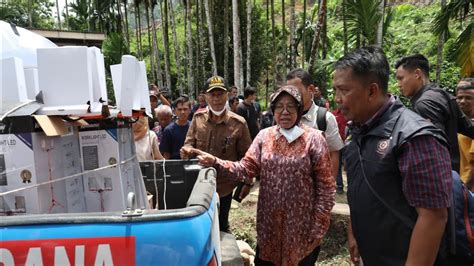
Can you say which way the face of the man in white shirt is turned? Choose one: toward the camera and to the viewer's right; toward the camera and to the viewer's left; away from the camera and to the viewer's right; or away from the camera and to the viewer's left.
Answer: toward the camera and to the viewer's left

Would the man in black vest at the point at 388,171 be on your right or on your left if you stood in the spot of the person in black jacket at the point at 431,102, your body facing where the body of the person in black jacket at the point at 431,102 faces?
on your left

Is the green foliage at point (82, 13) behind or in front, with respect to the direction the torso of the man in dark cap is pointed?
behind

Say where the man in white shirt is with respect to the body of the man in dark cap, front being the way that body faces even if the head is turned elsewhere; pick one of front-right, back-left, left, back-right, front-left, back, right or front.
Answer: left

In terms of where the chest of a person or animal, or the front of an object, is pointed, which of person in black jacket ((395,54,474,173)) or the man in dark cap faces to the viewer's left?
the person in black jacket

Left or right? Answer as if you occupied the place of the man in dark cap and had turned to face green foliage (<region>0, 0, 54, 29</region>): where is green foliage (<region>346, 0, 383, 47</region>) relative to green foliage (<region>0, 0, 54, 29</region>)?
right

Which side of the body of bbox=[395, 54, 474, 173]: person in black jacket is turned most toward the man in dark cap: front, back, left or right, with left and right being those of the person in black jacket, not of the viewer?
front

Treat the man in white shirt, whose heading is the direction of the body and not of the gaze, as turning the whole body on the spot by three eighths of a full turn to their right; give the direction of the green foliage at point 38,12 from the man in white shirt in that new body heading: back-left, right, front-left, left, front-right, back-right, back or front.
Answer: front-left

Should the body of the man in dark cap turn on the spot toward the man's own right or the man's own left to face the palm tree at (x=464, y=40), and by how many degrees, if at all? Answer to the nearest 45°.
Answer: approximately 135° to the man's own left

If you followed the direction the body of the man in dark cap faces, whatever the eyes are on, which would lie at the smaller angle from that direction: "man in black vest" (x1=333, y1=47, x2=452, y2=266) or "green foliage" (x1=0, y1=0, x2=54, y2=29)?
the man in black vest

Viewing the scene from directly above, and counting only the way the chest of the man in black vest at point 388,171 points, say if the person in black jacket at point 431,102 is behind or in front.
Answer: behind

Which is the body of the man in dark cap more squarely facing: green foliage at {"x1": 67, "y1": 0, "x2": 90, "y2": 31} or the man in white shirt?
the man in white shirt

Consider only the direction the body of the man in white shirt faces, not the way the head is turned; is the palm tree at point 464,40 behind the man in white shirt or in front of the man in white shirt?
behind

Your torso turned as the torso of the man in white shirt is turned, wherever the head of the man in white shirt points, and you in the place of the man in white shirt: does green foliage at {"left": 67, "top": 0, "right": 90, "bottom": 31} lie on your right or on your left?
on your right

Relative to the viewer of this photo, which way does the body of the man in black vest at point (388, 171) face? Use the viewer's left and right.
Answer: facing the viewer and to the left of the viewer

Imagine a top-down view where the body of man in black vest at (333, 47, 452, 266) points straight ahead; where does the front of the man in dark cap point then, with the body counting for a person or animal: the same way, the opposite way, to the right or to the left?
to the left

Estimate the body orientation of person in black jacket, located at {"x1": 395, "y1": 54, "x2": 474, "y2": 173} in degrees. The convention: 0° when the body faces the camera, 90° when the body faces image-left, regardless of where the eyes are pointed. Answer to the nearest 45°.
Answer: approximately 90°

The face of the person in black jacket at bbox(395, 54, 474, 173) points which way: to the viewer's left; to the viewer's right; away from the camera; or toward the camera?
to the viewer's left
